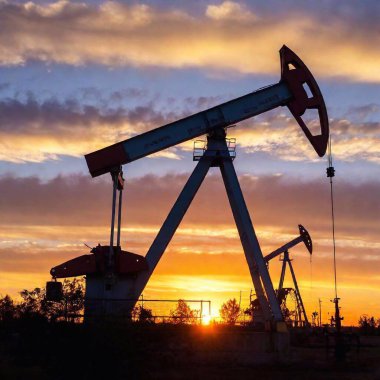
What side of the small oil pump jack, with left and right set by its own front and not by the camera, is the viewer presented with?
right

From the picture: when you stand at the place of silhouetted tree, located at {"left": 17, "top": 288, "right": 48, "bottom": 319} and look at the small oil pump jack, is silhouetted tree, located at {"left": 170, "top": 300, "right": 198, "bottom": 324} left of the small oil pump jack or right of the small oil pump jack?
right

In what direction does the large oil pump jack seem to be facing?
to the viewer's right

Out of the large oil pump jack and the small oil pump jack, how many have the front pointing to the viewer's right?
2
